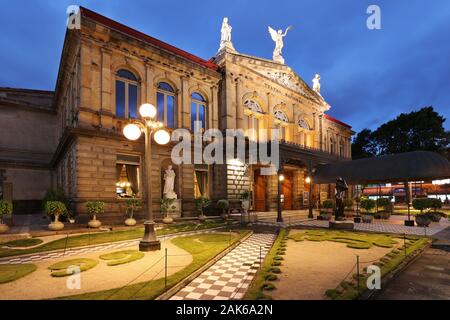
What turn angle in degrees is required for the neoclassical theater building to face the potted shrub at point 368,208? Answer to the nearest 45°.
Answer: approximately 45° to its left

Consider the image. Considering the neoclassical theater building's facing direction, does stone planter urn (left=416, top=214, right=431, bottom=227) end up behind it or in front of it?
in front

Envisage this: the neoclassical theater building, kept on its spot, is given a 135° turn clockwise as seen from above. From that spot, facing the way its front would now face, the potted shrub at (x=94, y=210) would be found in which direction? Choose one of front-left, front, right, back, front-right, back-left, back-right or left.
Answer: left

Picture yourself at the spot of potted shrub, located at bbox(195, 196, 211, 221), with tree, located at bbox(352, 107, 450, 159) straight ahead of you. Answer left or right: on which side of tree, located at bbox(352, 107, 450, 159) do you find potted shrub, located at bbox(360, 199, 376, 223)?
right

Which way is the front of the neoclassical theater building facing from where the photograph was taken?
facing the viewer and to the right of the viewer

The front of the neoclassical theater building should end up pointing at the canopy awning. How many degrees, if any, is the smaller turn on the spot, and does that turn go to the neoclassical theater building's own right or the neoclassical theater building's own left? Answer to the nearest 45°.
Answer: approximately 45° to the neoclassical theater building's own left

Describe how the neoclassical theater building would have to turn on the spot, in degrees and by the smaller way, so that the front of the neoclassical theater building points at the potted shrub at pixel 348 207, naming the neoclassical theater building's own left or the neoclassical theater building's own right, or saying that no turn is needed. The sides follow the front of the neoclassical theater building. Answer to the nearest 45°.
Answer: approximately 45° to the neoclassical theater building's own left

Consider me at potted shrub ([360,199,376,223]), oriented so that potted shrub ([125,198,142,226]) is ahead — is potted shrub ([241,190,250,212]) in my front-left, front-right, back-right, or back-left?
front-right

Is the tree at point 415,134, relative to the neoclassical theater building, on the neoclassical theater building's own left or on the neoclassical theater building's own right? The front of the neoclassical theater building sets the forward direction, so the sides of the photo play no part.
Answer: on the neoclassical theater building's own left
